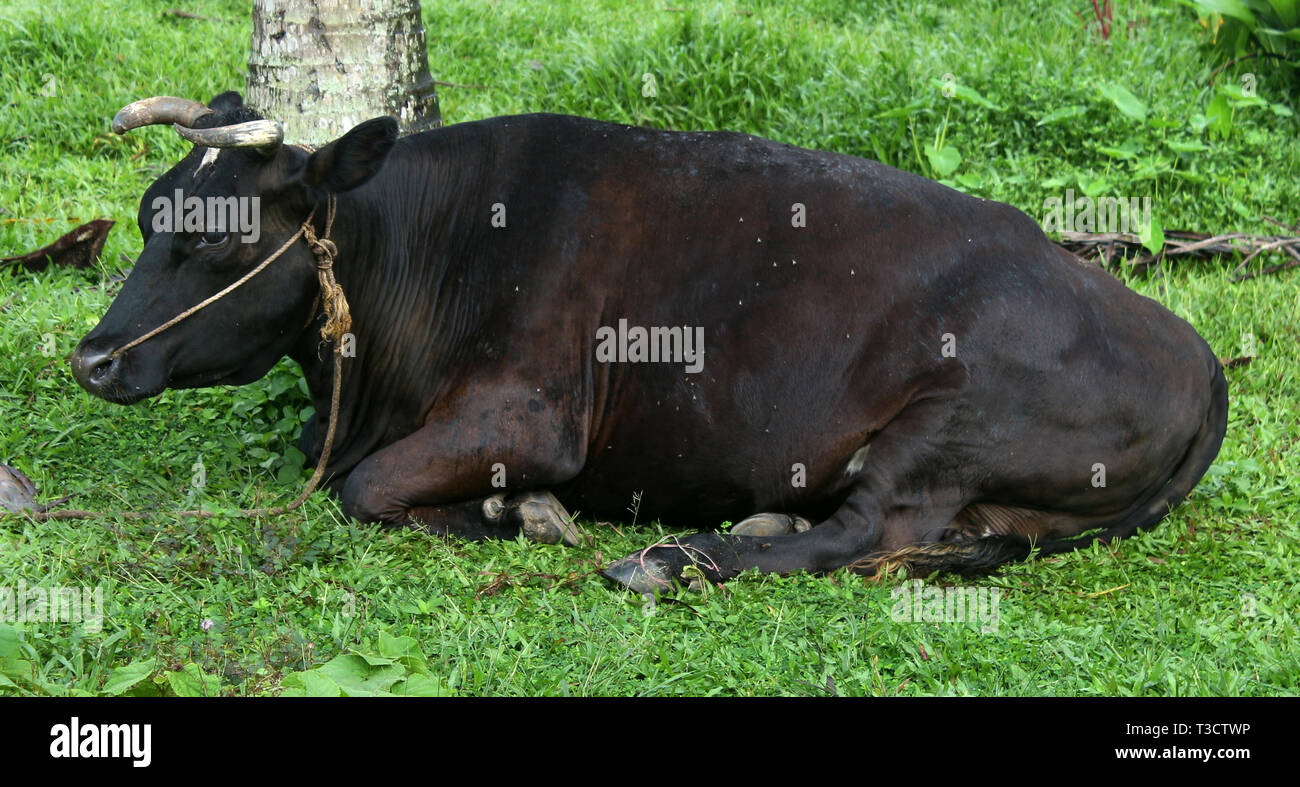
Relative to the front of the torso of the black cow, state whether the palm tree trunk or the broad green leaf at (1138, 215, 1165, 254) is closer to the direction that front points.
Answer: the palm tree trunk

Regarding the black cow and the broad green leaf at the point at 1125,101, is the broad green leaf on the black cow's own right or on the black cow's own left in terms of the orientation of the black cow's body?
on the black cow's own right

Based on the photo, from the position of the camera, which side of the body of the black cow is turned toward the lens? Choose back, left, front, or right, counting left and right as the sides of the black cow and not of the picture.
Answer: left

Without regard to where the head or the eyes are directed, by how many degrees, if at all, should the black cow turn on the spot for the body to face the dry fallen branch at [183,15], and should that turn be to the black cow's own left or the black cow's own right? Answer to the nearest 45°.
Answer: approximately 45° to the black cow's own right

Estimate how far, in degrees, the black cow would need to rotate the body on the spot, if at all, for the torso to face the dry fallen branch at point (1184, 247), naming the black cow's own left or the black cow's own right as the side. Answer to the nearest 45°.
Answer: approximately 135° to the black cow's own right

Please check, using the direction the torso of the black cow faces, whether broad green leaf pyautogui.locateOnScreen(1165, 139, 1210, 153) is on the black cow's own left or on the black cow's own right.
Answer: on the black cow's own right

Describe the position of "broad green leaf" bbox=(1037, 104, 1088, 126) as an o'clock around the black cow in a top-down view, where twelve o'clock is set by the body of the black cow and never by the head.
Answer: The broad green leaf is roughly at 4 o'clock from the black cow.
